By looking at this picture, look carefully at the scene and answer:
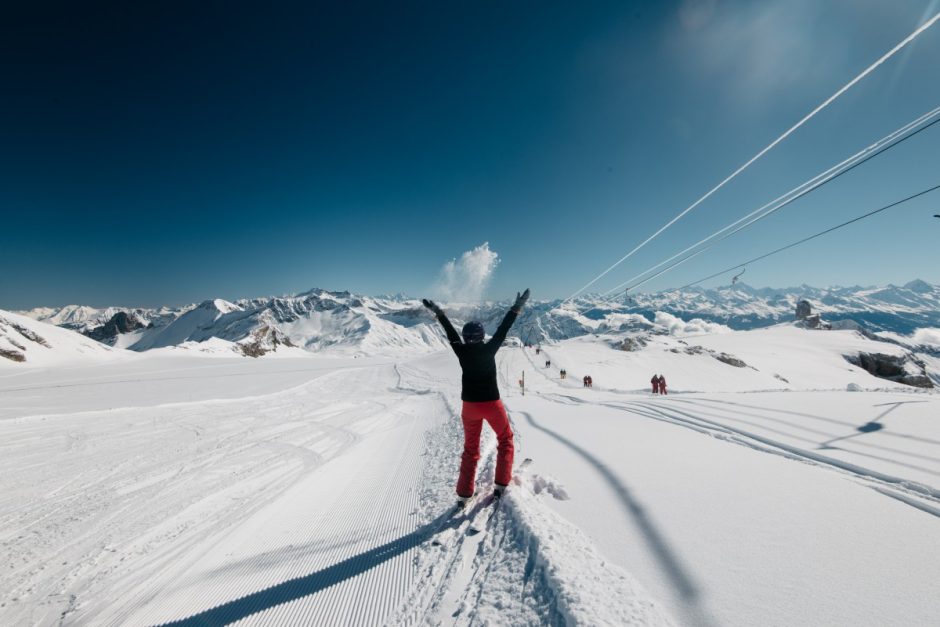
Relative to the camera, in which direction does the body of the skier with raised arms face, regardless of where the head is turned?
away from the camera
